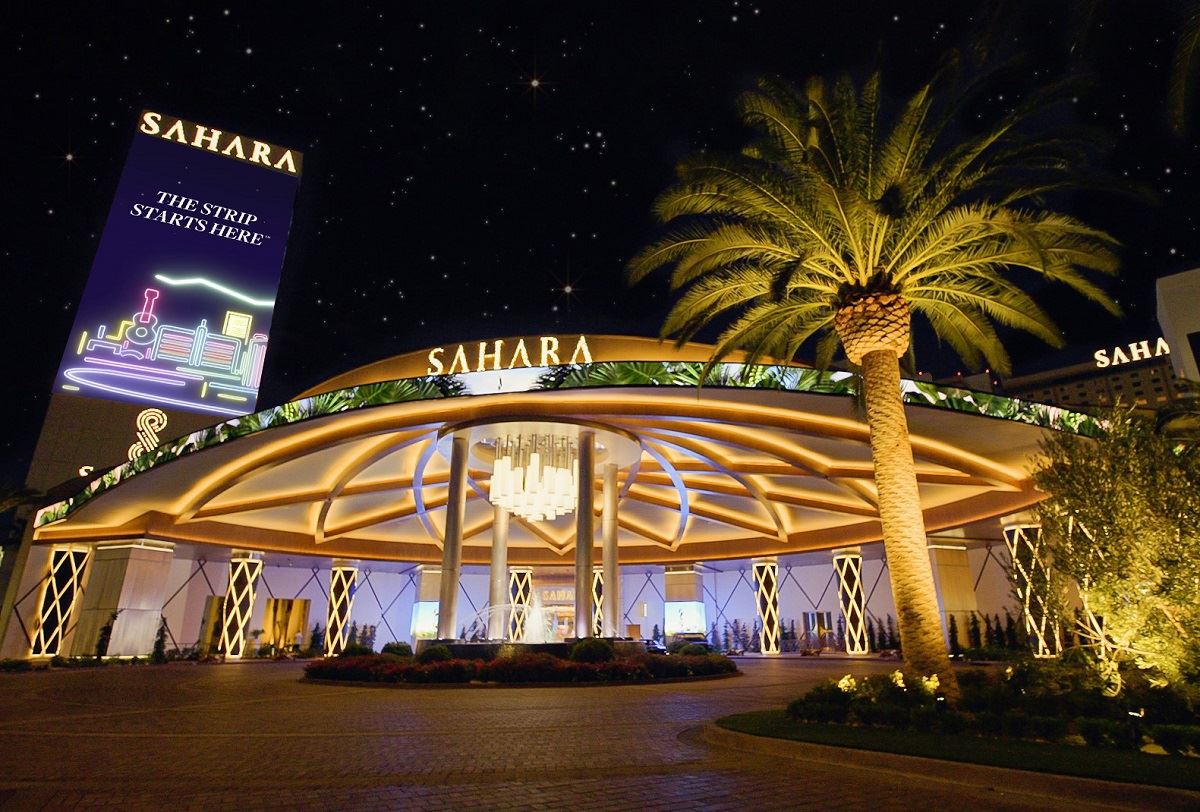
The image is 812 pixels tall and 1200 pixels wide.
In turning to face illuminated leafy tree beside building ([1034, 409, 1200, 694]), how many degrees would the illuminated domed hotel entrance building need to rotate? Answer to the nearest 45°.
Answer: approximately 45° to its left

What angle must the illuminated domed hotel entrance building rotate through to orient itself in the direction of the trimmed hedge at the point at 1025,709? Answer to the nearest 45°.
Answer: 0° — it already faces it

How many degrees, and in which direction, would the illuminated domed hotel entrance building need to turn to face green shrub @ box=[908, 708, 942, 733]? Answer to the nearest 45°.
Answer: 0° — it already faces it

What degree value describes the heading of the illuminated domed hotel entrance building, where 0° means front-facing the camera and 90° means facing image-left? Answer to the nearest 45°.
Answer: approximately 0°

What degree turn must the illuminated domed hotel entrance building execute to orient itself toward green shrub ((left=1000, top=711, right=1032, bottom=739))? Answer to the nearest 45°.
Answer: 0° — it already faces it

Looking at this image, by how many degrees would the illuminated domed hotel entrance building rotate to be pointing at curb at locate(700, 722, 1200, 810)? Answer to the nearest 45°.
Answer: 0° — it already faces it

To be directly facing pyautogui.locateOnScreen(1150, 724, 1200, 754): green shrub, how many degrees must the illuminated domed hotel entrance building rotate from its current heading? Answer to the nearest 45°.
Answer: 0° — it already faces it
